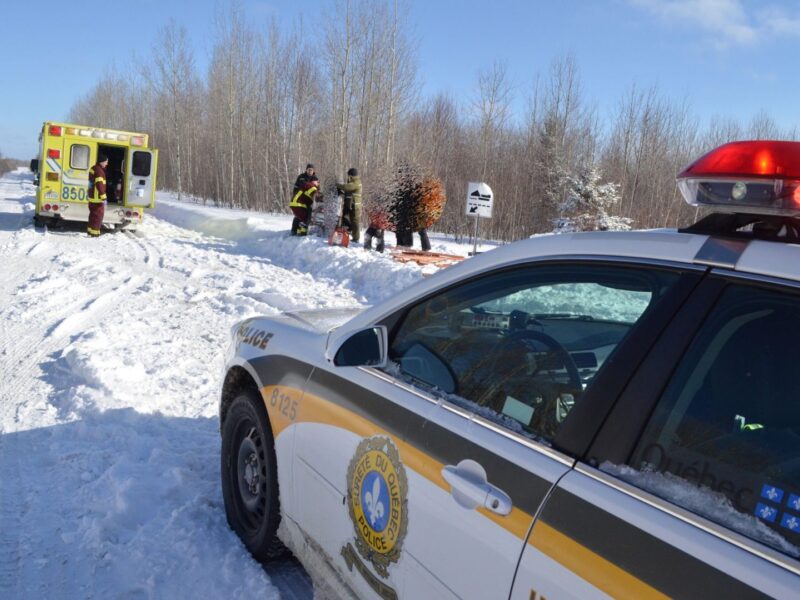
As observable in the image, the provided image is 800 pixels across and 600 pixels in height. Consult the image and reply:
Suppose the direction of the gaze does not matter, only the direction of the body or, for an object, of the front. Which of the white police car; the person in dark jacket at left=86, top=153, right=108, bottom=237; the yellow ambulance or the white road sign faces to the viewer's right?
the person in dark jacket

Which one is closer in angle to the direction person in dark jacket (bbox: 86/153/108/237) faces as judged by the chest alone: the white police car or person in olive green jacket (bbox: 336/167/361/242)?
the person in olive green jacket

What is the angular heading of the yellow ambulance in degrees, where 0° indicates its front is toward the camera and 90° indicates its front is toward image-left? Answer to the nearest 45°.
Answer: approximately 180°

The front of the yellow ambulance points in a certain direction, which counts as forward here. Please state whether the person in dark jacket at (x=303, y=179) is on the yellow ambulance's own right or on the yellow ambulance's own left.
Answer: on the yellow ambulance's own right

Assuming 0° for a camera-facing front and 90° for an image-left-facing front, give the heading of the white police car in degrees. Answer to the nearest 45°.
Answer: approximately 135°

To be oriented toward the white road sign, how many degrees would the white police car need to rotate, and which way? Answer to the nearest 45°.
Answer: approximately 45° to its right

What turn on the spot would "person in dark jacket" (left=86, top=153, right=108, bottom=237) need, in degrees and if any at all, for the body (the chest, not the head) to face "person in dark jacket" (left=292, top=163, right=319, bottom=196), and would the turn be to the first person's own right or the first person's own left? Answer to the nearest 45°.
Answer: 0° — they already face them

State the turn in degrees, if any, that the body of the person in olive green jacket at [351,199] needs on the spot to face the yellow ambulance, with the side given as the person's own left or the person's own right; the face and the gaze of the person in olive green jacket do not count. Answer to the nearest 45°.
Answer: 0° — they already face it

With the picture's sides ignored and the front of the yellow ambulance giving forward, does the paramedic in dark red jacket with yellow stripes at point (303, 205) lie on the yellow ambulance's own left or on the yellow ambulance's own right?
on the yellow ambulance's own right

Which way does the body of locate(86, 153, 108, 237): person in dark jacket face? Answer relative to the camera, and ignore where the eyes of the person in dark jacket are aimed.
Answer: to the viewer's right

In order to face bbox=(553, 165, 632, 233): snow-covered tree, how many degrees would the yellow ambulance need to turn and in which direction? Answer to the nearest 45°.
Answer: approximately 90° to its right

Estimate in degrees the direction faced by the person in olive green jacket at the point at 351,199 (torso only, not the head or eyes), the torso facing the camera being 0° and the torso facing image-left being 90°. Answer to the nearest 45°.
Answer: approximately 90°

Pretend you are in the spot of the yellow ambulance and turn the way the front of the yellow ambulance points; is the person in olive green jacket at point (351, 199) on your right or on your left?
on your right

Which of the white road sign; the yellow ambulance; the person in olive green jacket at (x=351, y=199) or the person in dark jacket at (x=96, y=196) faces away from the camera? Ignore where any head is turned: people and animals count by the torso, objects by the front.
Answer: the yellow ambulance
